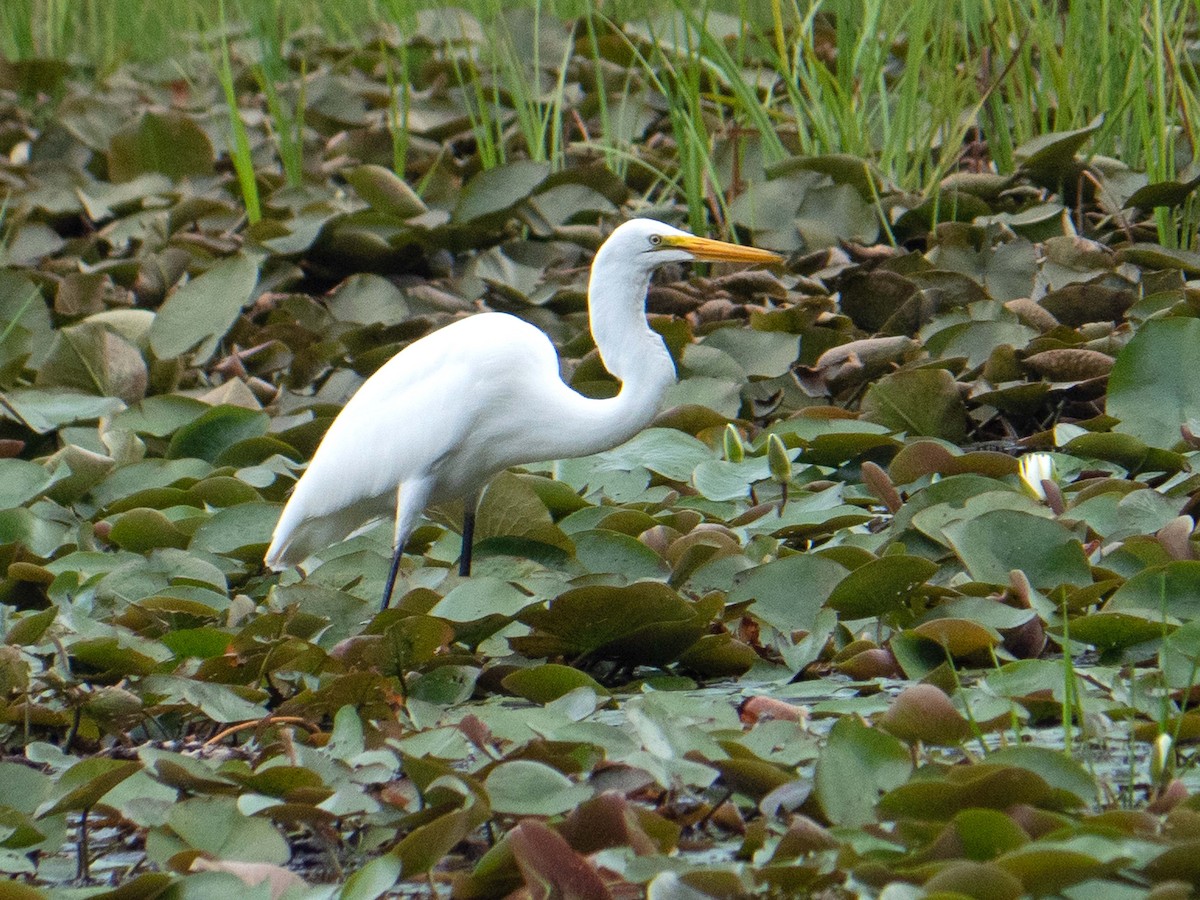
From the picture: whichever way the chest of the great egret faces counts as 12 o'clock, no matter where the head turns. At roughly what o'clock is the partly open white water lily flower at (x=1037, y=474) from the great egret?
The partly open white water lily flower is roughly at 11 o'clock from the great egret.

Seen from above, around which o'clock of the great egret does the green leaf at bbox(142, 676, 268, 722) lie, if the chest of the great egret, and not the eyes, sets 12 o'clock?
The green leaf is roughly at 4 o'clock from the great egret.

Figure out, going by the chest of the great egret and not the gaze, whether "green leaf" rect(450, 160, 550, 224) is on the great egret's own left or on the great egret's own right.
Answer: on the great egret's own left

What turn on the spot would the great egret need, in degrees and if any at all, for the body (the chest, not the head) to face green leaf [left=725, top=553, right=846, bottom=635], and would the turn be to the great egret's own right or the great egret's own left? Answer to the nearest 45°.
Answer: approximately 45° to the great egret's own right

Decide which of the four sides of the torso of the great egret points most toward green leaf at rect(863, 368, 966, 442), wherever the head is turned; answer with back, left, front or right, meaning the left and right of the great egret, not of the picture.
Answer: front

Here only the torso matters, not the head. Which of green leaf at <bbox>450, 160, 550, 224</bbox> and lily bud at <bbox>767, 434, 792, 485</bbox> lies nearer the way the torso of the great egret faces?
the lily bud

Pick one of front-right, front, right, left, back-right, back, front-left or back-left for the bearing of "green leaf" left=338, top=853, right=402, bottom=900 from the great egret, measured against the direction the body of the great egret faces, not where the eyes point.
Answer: right

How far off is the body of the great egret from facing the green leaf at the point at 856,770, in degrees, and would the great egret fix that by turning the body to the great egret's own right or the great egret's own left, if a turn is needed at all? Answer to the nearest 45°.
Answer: approximately 90° to the great egret's own right

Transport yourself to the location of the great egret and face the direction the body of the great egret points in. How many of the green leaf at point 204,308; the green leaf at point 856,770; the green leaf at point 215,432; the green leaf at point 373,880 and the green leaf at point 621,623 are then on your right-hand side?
3

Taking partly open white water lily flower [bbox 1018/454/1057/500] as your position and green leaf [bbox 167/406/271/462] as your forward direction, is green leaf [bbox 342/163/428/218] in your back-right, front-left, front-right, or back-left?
front-right

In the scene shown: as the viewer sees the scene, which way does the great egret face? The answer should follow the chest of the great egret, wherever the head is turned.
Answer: to the viewer's right

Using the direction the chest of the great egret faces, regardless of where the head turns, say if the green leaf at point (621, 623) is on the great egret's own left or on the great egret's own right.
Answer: on the great egret's own right

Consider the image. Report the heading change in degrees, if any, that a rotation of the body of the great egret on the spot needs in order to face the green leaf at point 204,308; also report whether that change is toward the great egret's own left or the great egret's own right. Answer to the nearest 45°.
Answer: approximately 135° to the great egret's own left
